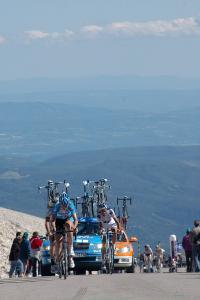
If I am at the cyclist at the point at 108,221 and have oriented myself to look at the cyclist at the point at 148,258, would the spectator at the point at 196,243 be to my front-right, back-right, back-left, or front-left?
front-right

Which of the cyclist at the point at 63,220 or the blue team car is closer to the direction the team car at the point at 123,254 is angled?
the cyclist

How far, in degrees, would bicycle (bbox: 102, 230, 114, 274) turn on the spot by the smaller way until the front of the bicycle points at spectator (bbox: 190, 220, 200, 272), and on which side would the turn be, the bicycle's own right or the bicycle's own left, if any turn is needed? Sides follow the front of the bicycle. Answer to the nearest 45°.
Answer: approximately 135° to the bicycle's own left

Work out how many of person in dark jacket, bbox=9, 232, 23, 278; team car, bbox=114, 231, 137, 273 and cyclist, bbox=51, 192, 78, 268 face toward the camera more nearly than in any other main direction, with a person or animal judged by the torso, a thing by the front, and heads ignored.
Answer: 2

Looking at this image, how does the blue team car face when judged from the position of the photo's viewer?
facing the viewer

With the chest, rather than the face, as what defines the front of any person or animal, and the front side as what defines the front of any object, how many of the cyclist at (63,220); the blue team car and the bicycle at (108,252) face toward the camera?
3

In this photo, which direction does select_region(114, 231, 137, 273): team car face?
toward the camera

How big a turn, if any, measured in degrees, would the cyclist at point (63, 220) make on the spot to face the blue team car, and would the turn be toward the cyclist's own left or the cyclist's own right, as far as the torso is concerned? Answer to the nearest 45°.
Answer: approximately 180°

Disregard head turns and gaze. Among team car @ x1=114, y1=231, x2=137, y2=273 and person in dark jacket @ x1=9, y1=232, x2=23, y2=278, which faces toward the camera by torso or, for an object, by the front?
the team car

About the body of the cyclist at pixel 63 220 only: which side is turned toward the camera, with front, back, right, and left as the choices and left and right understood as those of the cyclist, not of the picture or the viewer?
front

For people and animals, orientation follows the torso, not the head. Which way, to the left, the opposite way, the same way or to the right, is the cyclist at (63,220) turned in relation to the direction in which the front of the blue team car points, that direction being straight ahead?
the same way

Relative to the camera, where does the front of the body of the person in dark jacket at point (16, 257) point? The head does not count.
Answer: to the viewer's right

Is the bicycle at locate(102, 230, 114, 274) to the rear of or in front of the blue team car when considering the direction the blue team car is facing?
in front

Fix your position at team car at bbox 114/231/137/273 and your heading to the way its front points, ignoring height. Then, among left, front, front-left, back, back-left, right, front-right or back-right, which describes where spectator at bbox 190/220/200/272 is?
left
